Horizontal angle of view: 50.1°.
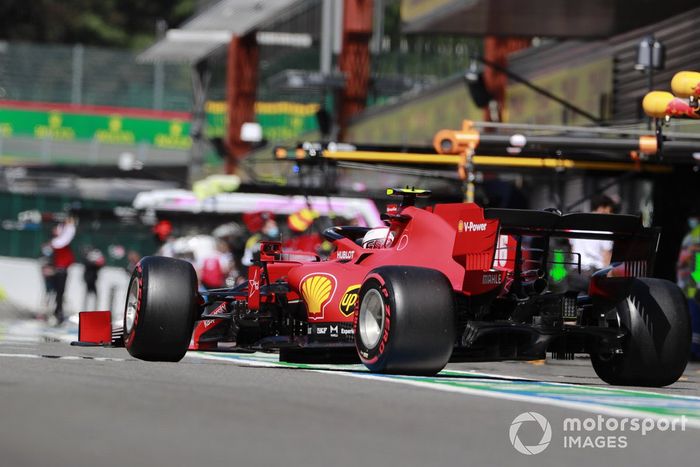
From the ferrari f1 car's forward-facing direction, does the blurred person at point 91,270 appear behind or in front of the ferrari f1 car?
in front

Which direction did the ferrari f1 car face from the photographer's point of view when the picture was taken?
facing away from the viewer and to the left of the viewer

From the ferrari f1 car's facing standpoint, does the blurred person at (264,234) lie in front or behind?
in front

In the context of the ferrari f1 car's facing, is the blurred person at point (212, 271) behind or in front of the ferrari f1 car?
in front

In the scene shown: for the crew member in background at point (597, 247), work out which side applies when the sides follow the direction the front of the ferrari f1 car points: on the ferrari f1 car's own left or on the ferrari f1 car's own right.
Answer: on the ferrari f1 car's own right

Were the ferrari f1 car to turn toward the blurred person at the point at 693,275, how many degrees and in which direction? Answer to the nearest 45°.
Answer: approximately 90° to its right
